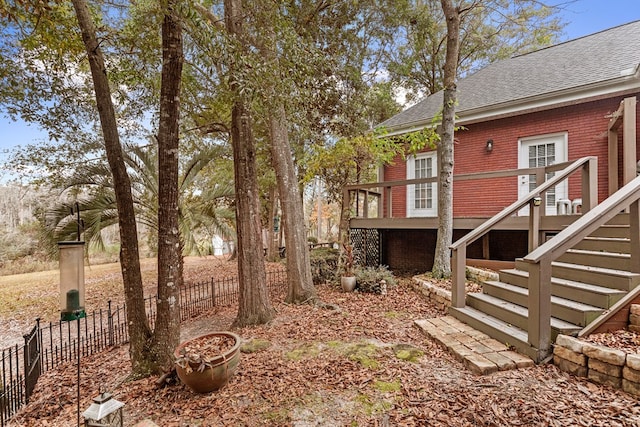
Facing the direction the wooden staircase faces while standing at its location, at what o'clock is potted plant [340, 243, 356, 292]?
The potted plant is roughly at 2 o'clock from the wooden staircase.

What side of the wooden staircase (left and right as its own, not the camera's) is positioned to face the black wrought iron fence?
front

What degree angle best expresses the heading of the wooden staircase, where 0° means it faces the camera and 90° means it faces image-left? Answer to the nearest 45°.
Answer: approximately 45°

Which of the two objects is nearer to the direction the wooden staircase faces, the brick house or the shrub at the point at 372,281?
the shrub

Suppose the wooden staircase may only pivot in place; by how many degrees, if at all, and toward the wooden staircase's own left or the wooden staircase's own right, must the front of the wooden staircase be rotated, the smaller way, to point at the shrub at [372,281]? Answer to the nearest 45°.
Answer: approximately 90° to the wooden staircase's own right

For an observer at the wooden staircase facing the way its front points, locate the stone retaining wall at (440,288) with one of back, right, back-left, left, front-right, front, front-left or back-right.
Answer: right

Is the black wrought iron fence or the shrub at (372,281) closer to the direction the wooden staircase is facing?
the black wrought iron fence

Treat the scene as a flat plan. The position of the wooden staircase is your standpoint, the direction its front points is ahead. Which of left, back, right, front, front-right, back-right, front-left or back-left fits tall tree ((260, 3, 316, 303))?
front-right
